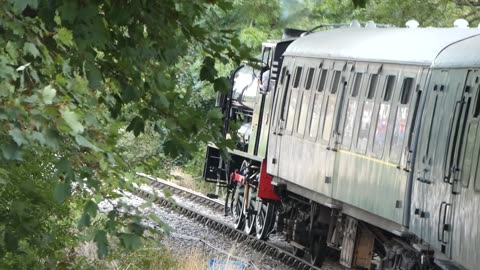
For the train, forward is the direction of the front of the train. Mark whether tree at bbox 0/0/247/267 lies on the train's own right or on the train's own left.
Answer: on the train's own left

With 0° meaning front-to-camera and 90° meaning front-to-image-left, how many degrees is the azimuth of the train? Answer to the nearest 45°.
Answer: approximately 135°
